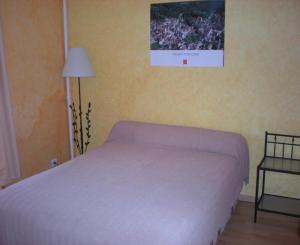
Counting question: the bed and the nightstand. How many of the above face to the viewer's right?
0
